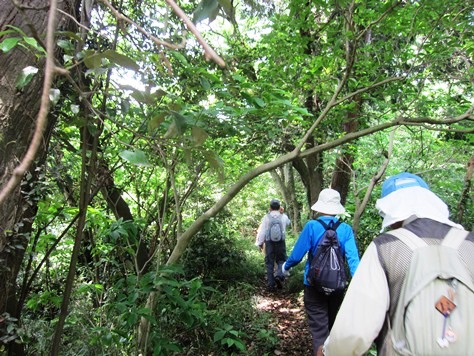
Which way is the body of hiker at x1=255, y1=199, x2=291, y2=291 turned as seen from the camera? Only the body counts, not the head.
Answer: away from the camera

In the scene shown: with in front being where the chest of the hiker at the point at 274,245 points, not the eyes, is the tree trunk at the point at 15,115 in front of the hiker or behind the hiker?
behind

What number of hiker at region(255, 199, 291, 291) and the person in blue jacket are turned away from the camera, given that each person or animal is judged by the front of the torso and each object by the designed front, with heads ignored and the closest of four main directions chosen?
2

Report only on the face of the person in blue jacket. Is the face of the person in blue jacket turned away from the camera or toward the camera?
away from the camera

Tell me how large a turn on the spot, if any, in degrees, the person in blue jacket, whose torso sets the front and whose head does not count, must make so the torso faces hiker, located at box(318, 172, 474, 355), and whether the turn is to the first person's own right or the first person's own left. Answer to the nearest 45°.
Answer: approximately 180°

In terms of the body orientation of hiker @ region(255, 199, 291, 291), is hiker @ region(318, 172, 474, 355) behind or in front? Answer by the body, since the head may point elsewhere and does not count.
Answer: behind

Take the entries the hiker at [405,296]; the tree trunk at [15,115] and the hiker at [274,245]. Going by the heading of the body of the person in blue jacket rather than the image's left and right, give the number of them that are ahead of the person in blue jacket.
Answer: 1

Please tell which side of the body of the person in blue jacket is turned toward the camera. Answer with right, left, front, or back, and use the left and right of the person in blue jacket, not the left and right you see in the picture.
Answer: back

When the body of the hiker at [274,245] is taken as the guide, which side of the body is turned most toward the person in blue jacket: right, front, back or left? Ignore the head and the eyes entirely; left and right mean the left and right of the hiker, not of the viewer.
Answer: back

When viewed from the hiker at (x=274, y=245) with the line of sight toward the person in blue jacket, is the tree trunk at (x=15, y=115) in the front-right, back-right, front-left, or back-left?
front-right

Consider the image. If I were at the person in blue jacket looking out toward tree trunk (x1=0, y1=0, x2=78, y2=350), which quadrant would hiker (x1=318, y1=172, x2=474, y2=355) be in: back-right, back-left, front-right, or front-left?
front-left

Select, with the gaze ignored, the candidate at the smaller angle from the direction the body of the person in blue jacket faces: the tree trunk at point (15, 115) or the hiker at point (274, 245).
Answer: the hiker
